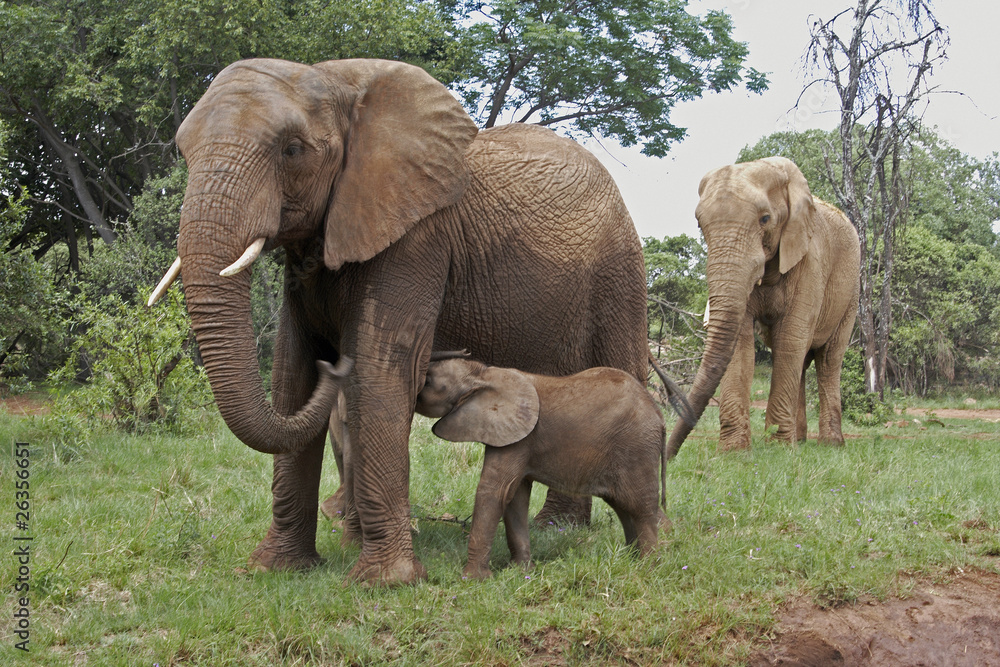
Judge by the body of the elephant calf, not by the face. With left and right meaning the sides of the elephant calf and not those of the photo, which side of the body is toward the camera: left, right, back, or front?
left

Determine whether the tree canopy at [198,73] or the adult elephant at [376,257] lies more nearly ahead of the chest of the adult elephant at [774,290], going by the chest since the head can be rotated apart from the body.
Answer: the adult elephant

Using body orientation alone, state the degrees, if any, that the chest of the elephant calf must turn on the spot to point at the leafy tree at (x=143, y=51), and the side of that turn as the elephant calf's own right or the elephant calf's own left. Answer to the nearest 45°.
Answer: approximately 45° to the elephant calf's own right

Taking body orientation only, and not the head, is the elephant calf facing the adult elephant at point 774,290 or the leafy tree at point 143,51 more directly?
the leafy tree

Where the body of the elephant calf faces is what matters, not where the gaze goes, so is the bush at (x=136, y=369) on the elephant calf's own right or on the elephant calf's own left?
on the elephant calf's own right

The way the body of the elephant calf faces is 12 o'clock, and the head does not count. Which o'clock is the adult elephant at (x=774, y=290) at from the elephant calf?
The adult elephant is roughly at 4 o'clock from the elephant calf.
